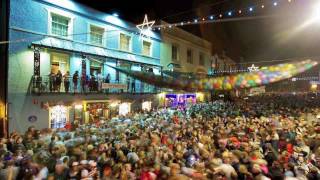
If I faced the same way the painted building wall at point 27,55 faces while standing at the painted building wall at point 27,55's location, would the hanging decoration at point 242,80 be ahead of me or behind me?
ahead

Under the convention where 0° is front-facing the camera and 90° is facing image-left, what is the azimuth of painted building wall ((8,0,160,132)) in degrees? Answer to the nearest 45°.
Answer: approximately 315°

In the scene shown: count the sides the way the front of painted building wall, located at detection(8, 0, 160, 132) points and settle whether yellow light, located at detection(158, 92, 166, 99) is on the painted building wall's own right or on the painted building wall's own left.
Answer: on the painted building wall's own left
